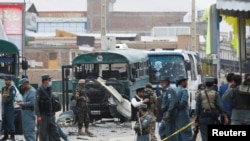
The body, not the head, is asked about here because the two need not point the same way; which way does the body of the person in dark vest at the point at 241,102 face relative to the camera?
away from the camera

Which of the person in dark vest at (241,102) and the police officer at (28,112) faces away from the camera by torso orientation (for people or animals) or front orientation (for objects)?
the person in dark vest at (241,102)

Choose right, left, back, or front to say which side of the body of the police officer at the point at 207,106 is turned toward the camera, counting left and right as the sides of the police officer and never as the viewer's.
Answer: back

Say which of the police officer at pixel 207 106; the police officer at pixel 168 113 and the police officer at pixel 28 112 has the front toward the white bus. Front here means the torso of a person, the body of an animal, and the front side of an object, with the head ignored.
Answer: the police officer at pixel 207 106

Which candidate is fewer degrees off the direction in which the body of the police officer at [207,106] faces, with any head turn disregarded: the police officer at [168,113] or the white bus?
the white bus
